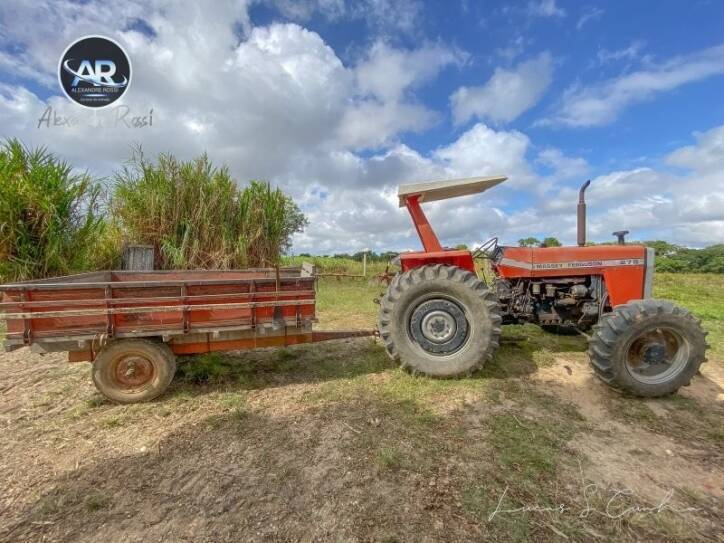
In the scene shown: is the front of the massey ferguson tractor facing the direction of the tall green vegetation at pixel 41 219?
no

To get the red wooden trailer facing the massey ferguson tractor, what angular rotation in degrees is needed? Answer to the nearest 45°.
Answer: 0° — it already faces it

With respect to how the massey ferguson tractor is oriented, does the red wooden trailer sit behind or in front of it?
behind

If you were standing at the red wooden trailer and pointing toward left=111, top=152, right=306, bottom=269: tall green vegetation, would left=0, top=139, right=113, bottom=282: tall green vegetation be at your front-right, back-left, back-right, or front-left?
front-left

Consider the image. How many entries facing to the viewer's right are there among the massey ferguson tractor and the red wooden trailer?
2

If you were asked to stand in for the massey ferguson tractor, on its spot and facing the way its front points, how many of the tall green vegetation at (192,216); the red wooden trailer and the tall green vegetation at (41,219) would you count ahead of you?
0

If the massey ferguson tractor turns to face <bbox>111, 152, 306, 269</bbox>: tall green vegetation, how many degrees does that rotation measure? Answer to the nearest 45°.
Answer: approximately 180°

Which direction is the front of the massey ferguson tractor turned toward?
to the viewer's right

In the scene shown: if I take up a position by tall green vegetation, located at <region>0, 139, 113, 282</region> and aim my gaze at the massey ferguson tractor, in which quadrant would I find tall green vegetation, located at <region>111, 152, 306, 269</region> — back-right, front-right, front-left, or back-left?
front-left

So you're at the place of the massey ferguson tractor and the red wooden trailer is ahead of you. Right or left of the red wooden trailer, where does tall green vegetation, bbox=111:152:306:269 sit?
right

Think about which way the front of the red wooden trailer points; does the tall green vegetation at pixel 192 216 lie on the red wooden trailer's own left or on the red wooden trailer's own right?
on the red wooden trailer's own left

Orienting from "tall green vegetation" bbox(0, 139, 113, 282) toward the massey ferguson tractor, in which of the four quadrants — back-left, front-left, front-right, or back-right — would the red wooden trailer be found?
front-right

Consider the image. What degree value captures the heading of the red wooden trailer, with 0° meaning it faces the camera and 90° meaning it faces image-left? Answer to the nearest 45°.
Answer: approximately 270°
